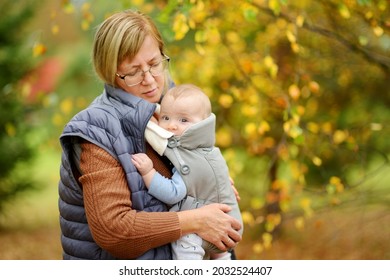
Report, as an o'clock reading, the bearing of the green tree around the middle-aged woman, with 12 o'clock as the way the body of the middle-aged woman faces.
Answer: The green tree is roughly at 7 o'clock from the middle-aged woman.

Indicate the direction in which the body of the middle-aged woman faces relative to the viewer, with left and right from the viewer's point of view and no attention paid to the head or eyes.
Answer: facing the viewer and to the right of the viewer

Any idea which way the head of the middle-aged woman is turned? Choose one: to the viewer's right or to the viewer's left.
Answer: to the viewer's right
